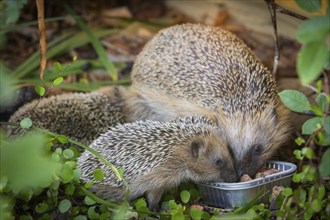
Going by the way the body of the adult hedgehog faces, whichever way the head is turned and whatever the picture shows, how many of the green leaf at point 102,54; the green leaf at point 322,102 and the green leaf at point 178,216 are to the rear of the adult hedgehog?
1

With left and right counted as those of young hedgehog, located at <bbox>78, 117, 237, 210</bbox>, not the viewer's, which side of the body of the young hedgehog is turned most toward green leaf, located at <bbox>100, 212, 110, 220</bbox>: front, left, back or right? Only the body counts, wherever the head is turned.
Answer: right

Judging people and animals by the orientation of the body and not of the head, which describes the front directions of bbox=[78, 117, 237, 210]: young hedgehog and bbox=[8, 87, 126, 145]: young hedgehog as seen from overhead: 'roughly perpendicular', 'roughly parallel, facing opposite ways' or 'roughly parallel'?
roughly parallel

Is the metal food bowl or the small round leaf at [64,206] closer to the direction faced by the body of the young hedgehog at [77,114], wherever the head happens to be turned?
the metal food bowl

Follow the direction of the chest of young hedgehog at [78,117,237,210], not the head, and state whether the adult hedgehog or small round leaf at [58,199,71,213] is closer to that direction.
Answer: the adult hedgehog

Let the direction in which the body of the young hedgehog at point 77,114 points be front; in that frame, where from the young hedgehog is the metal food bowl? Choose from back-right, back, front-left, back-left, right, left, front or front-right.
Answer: front-right

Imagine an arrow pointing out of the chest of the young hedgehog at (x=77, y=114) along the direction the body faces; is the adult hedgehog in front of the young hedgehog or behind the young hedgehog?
in front

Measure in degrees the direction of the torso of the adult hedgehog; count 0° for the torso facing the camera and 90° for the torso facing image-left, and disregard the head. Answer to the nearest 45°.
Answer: approximately 315°

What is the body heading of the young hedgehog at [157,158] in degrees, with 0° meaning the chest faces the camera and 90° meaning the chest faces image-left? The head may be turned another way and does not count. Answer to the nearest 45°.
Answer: approximately 270°

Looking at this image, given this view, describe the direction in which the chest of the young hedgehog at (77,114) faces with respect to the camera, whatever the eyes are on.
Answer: to the viewer's right

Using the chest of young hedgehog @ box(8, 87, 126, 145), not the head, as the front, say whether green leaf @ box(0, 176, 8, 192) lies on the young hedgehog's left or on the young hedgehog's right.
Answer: on the young hedgehog's right

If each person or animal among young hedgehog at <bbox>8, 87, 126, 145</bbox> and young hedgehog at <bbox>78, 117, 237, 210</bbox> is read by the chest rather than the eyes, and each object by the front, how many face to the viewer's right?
2

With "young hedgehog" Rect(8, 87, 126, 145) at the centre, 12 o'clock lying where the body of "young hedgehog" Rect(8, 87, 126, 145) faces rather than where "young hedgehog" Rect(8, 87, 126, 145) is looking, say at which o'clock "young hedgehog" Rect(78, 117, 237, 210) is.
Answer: "young hedgehog" Rect(78, 117, 237, 210) is roughly at 2 o'clock from "young hedgehog" Rect(8, 87, 126, 145).

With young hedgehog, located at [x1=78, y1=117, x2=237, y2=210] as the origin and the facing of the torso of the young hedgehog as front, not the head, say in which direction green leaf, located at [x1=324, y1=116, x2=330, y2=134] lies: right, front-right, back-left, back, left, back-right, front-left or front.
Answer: front-right
